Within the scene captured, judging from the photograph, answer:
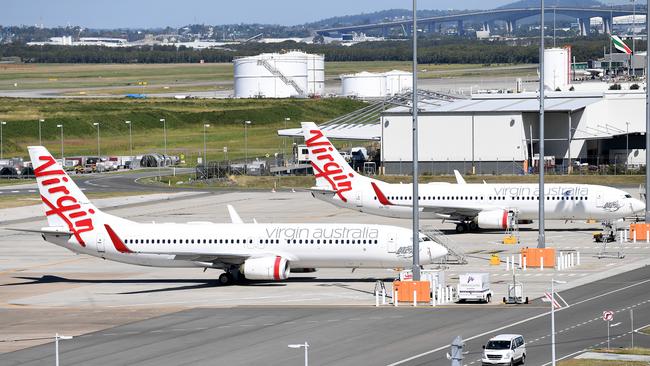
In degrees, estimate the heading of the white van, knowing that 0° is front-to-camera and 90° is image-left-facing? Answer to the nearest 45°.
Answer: approximately 45°
